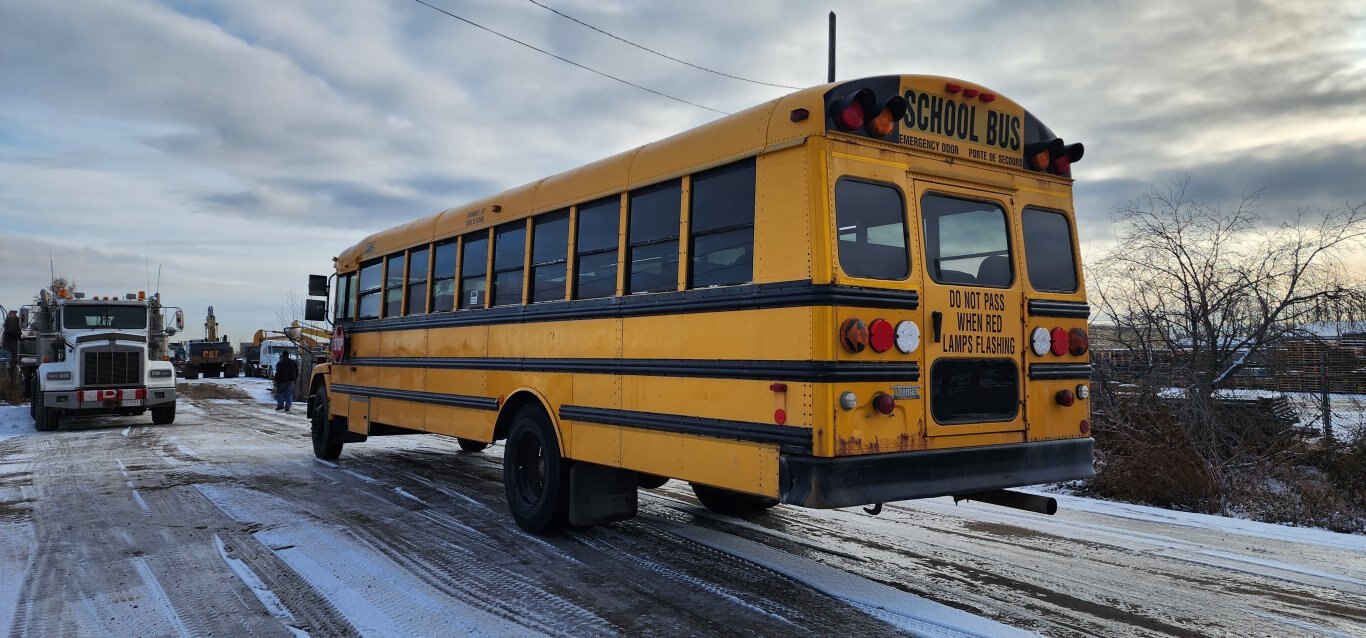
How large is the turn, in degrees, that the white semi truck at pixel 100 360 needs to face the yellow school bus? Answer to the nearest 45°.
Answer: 0° — it already faces it

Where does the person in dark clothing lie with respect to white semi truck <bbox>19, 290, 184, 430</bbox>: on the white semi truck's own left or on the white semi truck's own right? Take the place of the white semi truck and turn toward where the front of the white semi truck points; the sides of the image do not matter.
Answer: on the white semi truck's own left

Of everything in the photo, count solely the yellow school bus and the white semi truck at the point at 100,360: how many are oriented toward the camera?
1

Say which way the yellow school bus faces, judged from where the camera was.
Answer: facing away from the viewer and to the left of the viewer

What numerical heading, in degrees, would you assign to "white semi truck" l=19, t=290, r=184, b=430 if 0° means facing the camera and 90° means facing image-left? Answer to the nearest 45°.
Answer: approximately 0°

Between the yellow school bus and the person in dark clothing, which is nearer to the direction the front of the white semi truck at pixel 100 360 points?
the yellow school bus

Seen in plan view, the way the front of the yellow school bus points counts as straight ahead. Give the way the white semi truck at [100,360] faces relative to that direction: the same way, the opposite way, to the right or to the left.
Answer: the opposite way
